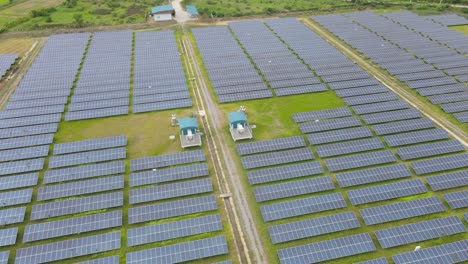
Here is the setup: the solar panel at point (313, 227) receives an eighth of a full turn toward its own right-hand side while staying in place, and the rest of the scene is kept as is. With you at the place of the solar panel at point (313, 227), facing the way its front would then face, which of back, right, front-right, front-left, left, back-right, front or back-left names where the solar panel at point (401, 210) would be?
back

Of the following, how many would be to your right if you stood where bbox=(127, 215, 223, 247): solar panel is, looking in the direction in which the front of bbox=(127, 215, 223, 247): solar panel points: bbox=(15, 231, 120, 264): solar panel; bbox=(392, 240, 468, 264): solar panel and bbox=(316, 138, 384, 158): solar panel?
1

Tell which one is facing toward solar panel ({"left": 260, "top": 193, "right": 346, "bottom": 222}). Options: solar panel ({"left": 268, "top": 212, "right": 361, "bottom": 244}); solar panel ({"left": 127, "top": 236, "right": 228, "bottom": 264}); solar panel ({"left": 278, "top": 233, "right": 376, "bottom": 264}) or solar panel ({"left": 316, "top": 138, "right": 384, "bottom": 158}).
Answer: solar panel ({"left": 316, "top": 138, "right": 384, "bottom": 158})

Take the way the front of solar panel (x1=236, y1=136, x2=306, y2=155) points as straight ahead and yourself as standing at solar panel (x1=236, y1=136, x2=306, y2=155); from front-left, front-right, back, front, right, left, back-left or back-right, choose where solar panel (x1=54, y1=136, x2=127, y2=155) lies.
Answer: right

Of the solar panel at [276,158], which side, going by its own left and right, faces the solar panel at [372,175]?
left

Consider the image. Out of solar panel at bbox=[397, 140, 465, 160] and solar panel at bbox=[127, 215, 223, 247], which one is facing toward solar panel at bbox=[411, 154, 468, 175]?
solar panel at bbox=[397, 140, 465, 160]

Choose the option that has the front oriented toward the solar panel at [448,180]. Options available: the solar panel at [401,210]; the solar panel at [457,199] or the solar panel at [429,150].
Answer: the solar panel at [429,150]

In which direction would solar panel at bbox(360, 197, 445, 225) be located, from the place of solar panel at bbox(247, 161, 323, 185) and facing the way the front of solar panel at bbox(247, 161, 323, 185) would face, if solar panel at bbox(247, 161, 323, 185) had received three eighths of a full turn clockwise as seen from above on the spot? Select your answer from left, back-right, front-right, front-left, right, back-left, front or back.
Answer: back-right

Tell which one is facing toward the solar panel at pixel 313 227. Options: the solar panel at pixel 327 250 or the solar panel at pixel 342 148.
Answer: the solar panel at pixel 342 148

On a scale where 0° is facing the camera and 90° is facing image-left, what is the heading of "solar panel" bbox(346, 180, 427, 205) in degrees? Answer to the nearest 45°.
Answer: approximately 0°
